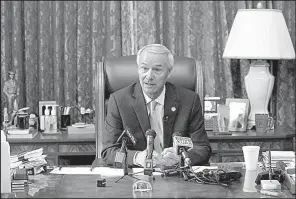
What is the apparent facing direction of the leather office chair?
toward the camera

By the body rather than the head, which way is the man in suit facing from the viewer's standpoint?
toward the camera

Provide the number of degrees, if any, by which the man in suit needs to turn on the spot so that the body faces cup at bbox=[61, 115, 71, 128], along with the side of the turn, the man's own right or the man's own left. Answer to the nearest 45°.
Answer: approximately 135° to the man's own right
